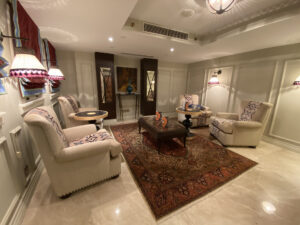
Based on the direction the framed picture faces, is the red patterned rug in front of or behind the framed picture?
in front

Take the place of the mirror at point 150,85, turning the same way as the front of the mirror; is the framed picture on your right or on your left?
on your right

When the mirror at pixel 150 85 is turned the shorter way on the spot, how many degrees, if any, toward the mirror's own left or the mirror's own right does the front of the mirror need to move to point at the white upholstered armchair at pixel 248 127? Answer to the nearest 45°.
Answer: approximately 45° to the mirror's own left

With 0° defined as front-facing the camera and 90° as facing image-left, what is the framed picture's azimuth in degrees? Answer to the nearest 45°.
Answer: approximately 0°

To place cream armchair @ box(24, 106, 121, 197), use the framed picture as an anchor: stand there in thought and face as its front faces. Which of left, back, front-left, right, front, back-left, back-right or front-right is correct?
front

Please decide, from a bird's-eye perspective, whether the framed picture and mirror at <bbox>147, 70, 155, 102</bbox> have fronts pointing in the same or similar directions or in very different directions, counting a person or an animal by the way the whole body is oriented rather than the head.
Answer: same or similar directions

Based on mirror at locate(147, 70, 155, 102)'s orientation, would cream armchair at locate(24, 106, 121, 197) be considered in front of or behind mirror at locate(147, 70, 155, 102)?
in front

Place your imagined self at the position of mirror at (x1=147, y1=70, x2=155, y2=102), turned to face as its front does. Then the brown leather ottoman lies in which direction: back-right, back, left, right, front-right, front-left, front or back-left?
front

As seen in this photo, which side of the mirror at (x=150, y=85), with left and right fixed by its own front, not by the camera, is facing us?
front

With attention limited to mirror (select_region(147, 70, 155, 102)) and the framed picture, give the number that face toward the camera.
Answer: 2

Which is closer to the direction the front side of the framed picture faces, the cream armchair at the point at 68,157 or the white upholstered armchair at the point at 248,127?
the cream armchair

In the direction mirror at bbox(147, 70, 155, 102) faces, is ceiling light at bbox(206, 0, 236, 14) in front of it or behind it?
in front

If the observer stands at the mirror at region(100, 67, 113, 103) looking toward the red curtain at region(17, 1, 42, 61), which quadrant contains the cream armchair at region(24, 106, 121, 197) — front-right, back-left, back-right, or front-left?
front-left

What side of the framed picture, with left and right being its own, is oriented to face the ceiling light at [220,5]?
front
